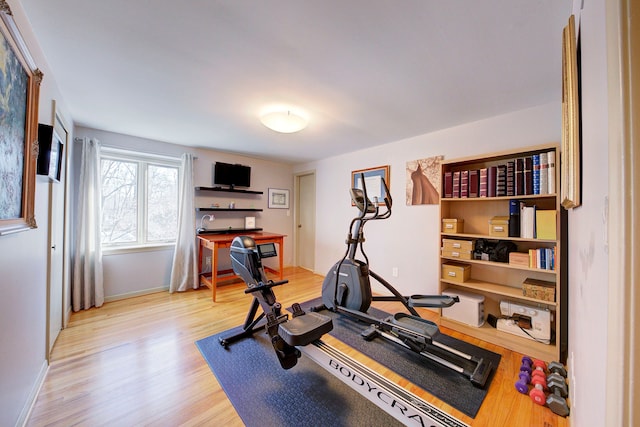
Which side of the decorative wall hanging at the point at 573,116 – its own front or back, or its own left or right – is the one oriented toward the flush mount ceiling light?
front

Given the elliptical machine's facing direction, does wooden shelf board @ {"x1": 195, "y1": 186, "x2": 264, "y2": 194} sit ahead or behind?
ahead

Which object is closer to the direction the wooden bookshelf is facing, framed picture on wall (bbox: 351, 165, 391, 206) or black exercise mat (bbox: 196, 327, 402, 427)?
the black exercise mat

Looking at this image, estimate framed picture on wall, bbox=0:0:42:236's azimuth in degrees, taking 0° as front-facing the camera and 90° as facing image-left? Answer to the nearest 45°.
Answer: approximately 270°

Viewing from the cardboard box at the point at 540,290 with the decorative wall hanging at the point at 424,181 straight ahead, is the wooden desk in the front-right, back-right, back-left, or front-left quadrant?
front-left

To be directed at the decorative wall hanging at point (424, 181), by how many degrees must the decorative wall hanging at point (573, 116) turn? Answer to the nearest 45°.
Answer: approximately 45° to its right

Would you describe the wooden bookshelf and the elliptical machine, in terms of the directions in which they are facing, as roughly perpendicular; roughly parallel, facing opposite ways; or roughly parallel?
roughly perpendicular

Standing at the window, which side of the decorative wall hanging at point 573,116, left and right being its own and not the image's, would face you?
front

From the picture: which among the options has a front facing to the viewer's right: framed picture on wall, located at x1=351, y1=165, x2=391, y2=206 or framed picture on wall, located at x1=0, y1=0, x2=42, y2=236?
framed picture on wall, located at x1=0, y1=0, x2=42, y2=236

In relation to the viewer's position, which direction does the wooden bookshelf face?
facing the viewer and to the left of the viewer

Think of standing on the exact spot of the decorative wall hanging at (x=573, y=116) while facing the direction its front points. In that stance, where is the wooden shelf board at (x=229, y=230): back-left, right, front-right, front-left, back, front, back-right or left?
front

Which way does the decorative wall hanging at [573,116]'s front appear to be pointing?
to the viewer's left

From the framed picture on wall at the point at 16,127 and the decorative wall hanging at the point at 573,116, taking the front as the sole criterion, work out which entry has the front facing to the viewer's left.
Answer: the decorative wall hanging

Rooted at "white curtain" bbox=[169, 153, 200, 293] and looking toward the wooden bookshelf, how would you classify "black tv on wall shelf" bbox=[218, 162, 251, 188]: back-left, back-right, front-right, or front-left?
front-left

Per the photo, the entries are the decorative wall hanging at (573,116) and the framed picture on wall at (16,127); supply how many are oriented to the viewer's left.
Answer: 1

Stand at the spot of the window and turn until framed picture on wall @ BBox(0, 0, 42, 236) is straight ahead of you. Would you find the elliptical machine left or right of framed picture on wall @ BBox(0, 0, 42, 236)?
left
